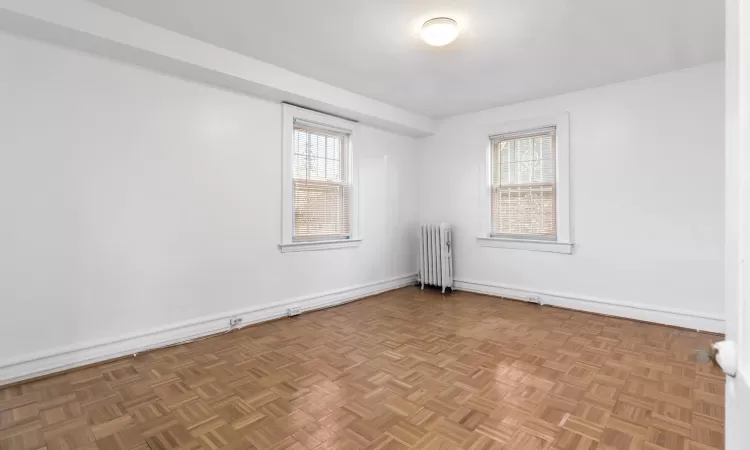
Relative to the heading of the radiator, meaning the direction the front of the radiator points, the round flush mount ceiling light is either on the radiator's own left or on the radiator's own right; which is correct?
on the radiator's own left

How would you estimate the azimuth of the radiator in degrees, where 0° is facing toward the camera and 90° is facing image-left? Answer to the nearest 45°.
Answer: approximately 45°

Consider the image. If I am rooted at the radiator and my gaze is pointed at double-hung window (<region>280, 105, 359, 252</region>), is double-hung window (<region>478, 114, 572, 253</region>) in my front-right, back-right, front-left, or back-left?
back-left

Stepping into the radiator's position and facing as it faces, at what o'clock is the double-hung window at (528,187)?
The double-hung window is roughly at 8 o'clock from the radiator.

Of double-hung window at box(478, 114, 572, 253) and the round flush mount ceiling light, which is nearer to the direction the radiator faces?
the round flush mount ceiling light
